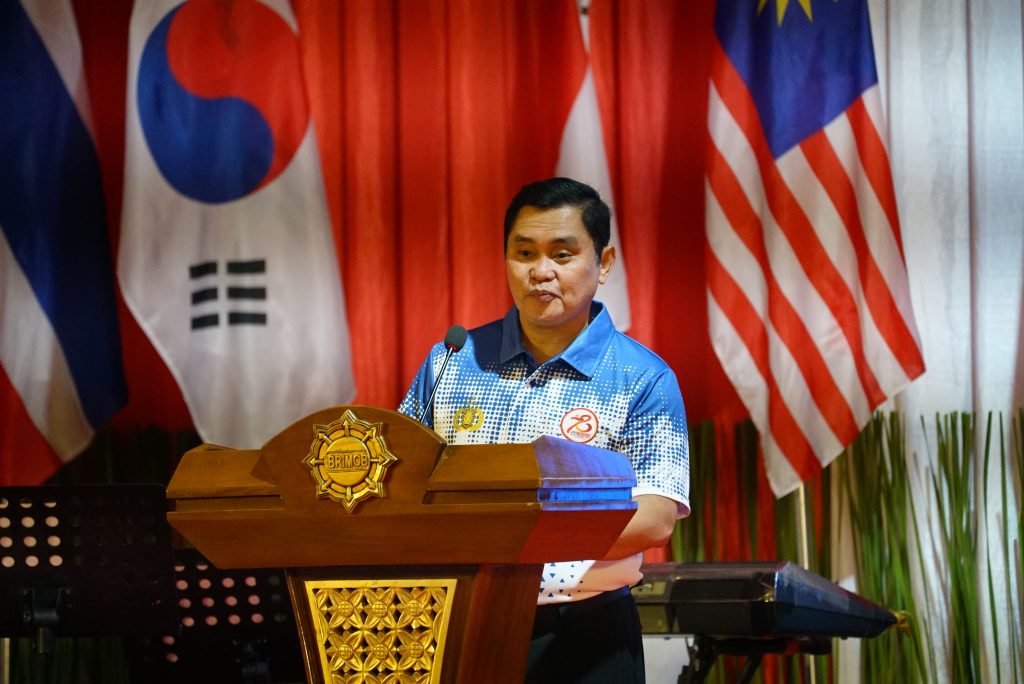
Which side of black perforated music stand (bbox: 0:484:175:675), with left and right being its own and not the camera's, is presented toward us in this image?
back

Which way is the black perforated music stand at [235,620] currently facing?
away from the camera

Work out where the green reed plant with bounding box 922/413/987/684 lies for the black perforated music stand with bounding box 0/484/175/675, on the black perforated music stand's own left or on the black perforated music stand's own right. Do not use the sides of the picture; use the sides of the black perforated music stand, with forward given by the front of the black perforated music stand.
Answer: on the black perforated music stand's own right

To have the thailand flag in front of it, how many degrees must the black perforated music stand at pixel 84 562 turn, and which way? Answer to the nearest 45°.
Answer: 0° — it already faces it

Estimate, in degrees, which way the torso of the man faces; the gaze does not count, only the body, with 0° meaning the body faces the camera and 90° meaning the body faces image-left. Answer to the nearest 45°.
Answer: approximately 45°
